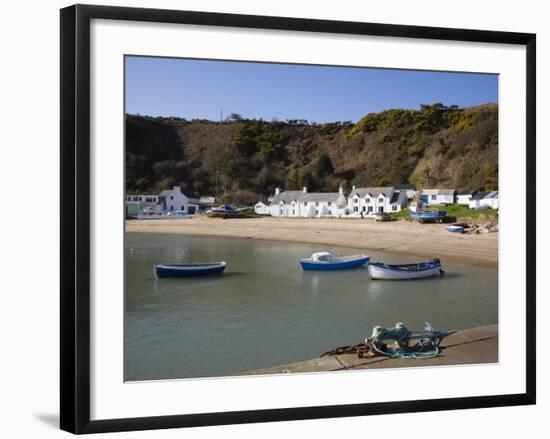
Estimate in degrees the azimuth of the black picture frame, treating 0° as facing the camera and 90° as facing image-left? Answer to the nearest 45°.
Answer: approximately 315°
